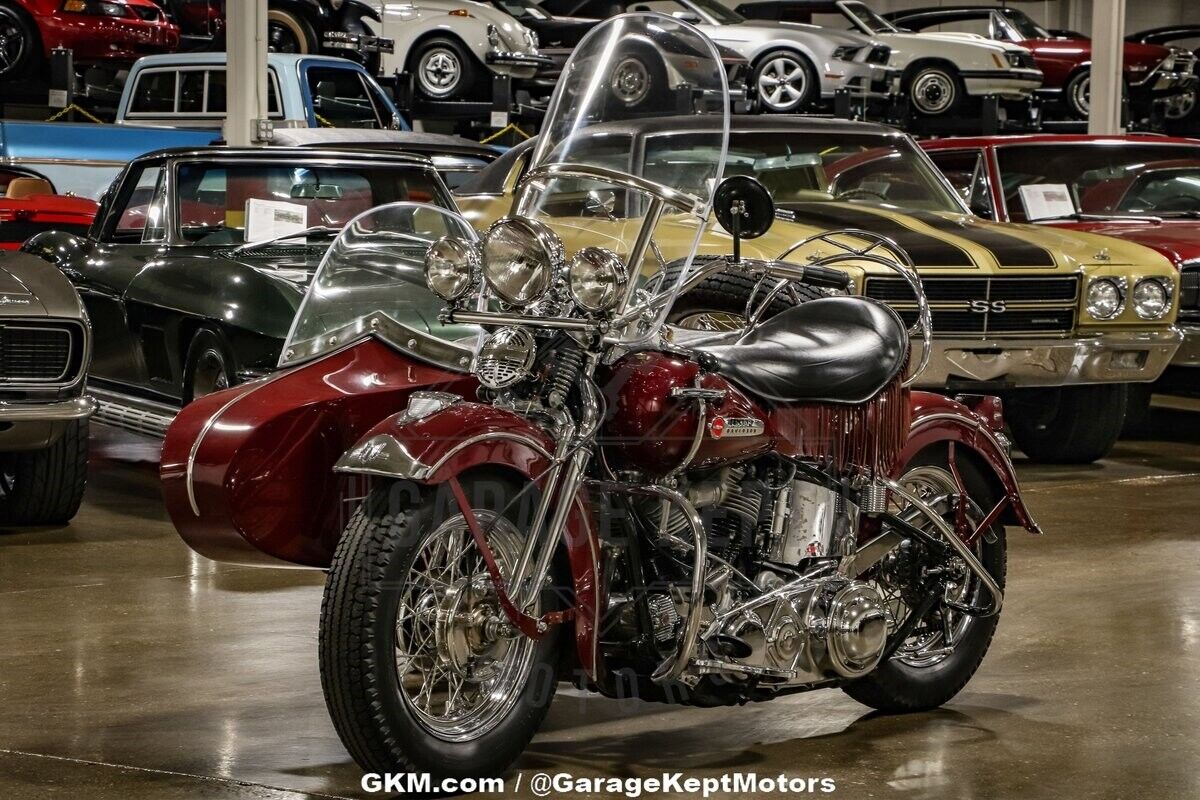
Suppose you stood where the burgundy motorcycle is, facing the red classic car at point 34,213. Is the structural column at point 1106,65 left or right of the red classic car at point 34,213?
right

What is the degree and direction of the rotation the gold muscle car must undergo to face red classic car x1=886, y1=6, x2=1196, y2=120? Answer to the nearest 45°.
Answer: approximately 135° to its left

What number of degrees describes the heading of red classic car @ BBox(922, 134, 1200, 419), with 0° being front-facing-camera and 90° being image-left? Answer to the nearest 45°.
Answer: approximately 315°

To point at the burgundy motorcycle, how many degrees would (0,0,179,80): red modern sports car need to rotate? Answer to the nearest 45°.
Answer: approximately 45° to its right

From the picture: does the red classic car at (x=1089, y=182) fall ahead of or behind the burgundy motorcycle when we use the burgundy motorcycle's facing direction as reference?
behind

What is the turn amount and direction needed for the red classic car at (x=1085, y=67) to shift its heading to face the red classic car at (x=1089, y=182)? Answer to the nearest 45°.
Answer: approximately 45° to its right

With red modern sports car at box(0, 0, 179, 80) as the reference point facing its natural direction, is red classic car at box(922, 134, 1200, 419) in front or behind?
in front

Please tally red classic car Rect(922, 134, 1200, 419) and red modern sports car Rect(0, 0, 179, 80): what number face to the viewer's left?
0

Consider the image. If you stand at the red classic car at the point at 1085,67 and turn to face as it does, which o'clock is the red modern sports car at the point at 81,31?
the red modern sports car at the point at 81,31 is roughly at 3 o'clock from the red classic car at the point at 1085,67.

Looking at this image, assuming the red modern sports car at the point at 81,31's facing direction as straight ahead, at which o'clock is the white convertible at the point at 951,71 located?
The white convertible is roughly at 10 o'clock from the red modern sports car.

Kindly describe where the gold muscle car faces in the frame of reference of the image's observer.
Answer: facing the viewer and to the right of the viewer

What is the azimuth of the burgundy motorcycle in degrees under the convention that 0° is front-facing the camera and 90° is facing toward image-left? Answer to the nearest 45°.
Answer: approximately 45°
